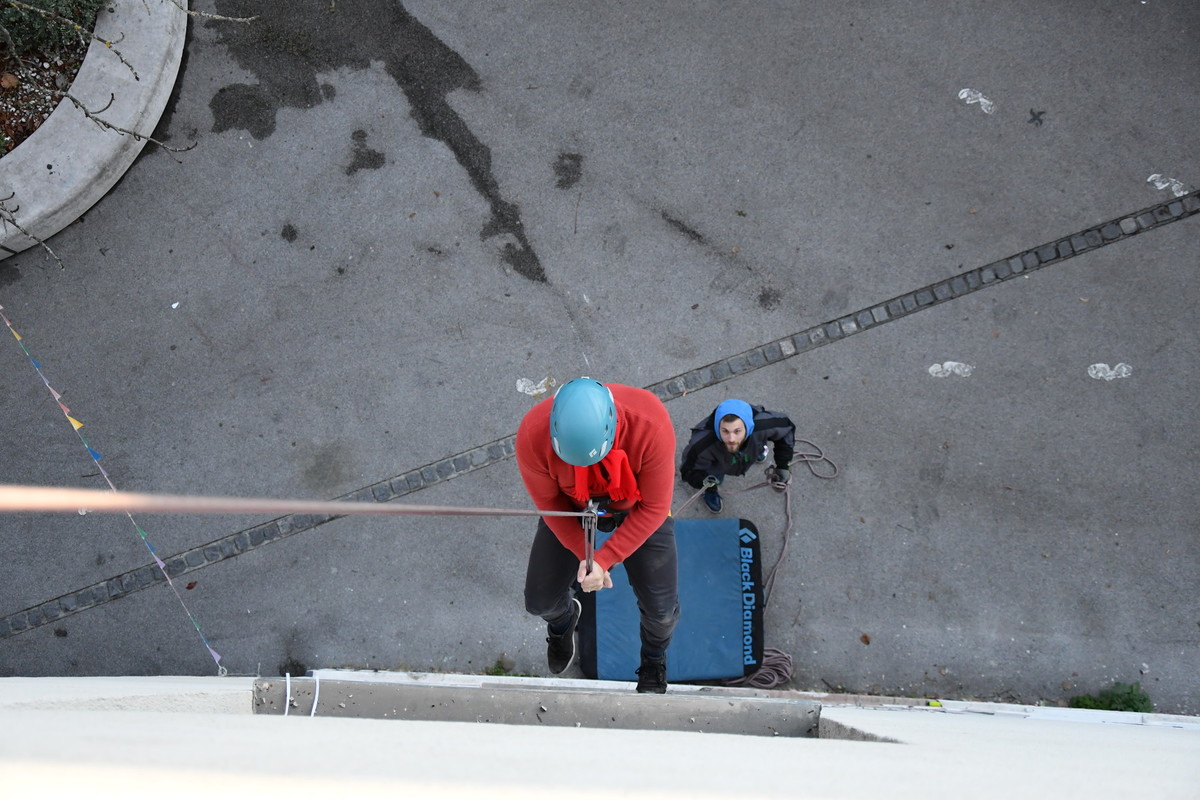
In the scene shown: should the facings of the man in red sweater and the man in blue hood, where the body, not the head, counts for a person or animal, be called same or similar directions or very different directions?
same or similar directions

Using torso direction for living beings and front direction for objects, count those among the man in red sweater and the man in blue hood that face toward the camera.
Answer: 2

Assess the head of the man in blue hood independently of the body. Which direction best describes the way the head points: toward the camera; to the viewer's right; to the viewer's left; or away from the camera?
toward the camera

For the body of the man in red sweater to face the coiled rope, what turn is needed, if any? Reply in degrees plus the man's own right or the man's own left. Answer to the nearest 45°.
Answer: approximately 135° to the man's own left

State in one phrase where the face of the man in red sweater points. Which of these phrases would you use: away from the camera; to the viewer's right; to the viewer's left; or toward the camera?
toward the camera

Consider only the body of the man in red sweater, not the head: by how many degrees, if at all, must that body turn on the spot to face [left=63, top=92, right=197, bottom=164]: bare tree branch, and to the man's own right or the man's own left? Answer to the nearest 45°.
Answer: approximately 135° to the man's own right

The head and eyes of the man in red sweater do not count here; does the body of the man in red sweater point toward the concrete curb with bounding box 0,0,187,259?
no

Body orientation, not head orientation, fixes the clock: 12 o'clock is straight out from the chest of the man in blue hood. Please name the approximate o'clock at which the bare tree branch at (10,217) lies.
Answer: The bare tree branch is roughly at 3 o'clock from the man in blue hood.

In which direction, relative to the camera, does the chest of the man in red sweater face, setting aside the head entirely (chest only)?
toward the camera

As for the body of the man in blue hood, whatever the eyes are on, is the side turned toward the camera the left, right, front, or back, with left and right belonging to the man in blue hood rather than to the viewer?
front

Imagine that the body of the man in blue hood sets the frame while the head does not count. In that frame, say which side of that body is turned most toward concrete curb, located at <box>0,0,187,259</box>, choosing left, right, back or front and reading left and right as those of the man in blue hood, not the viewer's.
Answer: right

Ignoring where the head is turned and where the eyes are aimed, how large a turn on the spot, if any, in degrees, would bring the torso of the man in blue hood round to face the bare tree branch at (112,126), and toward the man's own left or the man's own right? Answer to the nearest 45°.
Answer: approximately 90° to the man's own right

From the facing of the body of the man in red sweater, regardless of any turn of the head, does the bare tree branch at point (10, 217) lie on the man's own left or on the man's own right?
on the man's own right
